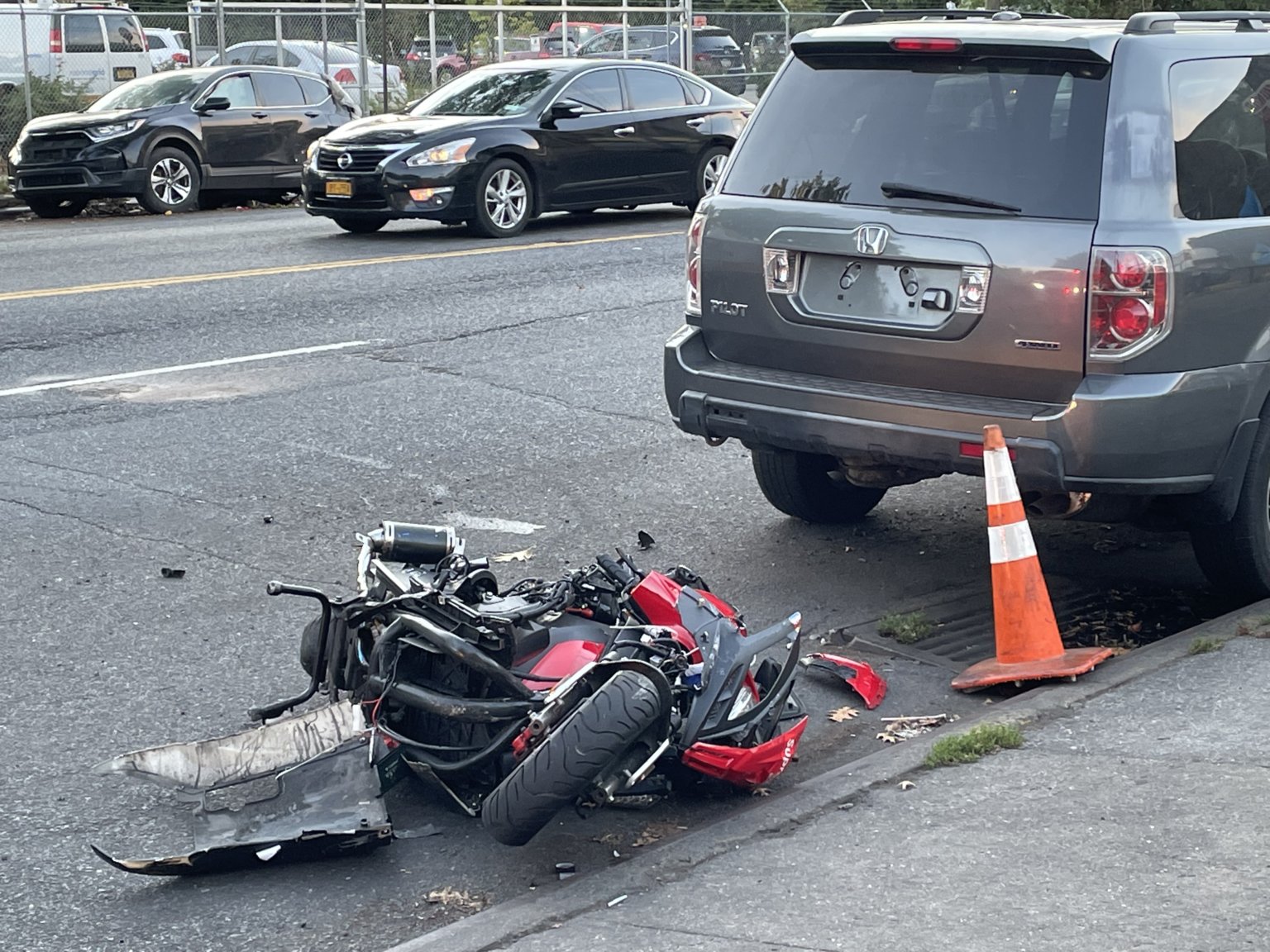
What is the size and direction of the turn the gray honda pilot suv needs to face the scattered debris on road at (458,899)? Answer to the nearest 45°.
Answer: approximately 180°

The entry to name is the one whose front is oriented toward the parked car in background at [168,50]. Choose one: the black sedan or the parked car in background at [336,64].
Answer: the parked car in background at [336,64]

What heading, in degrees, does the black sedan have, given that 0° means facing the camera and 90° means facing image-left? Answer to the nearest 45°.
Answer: approximately 45°

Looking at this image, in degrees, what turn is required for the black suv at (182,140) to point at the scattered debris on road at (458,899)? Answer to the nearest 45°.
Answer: approximately 45° to its left

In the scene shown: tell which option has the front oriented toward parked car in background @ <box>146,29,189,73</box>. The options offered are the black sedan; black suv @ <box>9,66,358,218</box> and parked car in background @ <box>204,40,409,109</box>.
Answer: parked car in background @ <box>204,40,409,109</box>

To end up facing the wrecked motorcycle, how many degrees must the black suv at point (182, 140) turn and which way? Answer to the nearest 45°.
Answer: approximately 45° to its left

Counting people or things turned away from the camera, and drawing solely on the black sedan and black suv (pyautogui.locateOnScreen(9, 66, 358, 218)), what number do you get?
0

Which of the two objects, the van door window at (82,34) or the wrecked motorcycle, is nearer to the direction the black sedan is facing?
the wrecked motorcycle

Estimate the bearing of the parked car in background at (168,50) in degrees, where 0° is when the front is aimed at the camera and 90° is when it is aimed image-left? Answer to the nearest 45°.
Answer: approximately 135°

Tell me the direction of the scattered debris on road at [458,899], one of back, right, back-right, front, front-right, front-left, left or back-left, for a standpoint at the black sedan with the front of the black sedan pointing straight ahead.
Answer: front-left

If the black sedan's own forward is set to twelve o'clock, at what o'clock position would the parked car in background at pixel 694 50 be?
The parked car in background is roughly at 5 o'clock from the black sedan.

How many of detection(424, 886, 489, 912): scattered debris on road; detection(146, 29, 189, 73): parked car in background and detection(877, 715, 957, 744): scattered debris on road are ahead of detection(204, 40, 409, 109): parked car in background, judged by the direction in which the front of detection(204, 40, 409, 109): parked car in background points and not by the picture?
1
